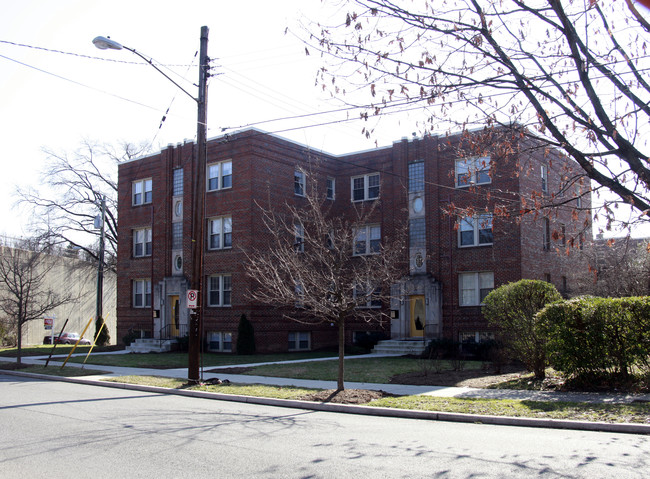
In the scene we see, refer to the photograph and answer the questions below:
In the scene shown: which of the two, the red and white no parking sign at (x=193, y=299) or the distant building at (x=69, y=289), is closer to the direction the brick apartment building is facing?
the red and white no parking sign

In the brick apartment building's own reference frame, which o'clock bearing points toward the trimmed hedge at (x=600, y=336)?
The trimmed hedge is roughly at 10 o'clock from the brick apartment building.

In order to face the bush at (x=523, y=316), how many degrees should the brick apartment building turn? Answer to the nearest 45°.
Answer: approximately 45° to its left

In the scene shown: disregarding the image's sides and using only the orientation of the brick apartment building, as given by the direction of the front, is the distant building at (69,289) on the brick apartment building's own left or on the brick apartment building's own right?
on the brick apartment building's own right

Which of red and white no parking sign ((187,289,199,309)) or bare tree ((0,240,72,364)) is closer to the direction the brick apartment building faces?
the red and white no parking sign

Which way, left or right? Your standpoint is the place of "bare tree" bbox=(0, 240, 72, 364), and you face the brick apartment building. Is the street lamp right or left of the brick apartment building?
right

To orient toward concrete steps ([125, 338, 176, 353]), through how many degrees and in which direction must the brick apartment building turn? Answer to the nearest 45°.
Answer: approximately 45° to its right

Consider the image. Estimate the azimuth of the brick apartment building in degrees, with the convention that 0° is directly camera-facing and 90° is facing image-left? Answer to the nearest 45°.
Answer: approximately 45°

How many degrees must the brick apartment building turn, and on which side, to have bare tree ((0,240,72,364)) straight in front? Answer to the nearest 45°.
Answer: approximately 45° to its right
